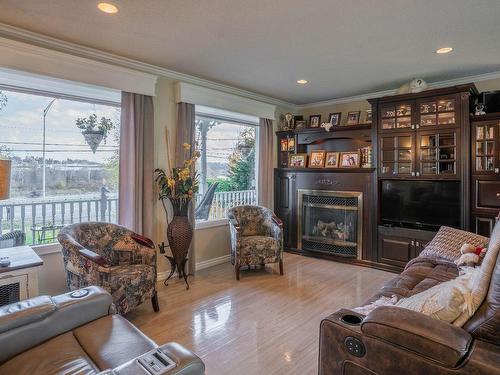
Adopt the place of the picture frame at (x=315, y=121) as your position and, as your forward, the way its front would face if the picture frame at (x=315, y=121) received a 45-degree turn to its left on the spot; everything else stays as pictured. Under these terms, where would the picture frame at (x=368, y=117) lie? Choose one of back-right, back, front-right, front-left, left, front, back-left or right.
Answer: front

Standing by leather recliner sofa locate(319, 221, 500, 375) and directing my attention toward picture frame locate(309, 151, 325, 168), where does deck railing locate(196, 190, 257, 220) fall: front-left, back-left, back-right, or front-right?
front-left

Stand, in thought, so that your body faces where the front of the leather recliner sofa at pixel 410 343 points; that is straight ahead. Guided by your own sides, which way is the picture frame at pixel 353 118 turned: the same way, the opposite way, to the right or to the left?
to the left

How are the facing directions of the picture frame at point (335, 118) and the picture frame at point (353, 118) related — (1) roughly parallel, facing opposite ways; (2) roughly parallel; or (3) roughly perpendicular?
roughly parallel

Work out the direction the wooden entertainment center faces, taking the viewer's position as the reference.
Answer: facing the viewer and to the left of the viewer

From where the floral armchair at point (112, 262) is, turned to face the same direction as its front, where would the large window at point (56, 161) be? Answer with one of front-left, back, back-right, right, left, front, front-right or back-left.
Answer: back

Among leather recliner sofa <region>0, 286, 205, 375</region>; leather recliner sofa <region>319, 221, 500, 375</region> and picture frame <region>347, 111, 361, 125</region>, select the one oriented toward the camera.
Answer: the picture frame

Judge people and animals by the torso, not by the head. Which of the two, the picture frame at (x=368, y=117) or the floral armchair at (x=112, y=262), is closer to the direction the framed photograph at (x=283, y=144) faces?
the floral armchair

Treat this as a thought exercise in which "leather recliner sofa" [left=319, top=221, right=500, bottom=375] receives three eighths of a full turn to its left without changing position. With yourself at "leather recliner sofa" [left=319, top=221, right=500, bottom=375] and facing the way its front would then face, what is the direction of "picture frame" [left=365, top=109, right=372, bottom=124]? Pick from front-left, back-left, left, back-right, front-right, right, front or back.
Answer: back-left

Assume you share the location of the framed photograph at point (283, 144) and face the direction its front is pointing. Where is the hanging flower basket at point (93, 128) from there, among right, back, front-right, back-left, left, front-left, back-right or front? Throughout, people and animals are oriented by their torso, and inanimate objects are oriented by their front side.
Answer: front-right

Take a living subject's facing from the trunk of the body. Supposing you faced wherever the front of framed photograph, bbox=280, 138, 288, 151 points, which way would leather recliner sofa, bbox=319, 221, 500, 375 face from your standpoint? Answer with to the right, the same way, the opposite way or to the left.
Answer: to the right

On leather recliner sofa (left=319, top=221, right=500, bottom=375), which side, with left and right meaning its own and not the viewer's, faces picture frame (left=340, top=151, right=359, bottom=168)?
right

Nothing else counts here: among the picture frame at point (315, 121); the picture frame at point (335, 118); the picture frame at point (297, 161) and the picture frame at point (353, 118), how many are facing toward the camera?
4

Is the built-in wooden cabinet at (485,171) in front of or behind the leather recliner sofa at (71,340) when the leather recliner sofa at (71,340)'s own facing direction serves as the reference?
in front

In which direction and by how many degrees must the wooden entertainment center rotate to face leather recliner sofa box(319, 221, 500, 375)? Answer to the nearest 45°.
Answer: approximately 45° to its left

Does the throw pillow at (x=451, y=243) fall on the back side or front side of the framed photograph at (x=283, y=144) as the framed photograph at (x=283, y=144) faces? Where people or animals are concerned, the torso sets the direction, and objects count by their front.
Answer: on the front side

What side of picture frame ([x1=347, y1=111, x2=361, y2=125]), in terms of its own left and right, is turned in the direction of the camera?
front

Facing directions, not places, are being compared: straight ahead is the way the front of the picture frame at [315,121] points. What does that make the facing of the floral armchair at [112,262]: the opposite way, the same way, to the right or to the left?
to the left
